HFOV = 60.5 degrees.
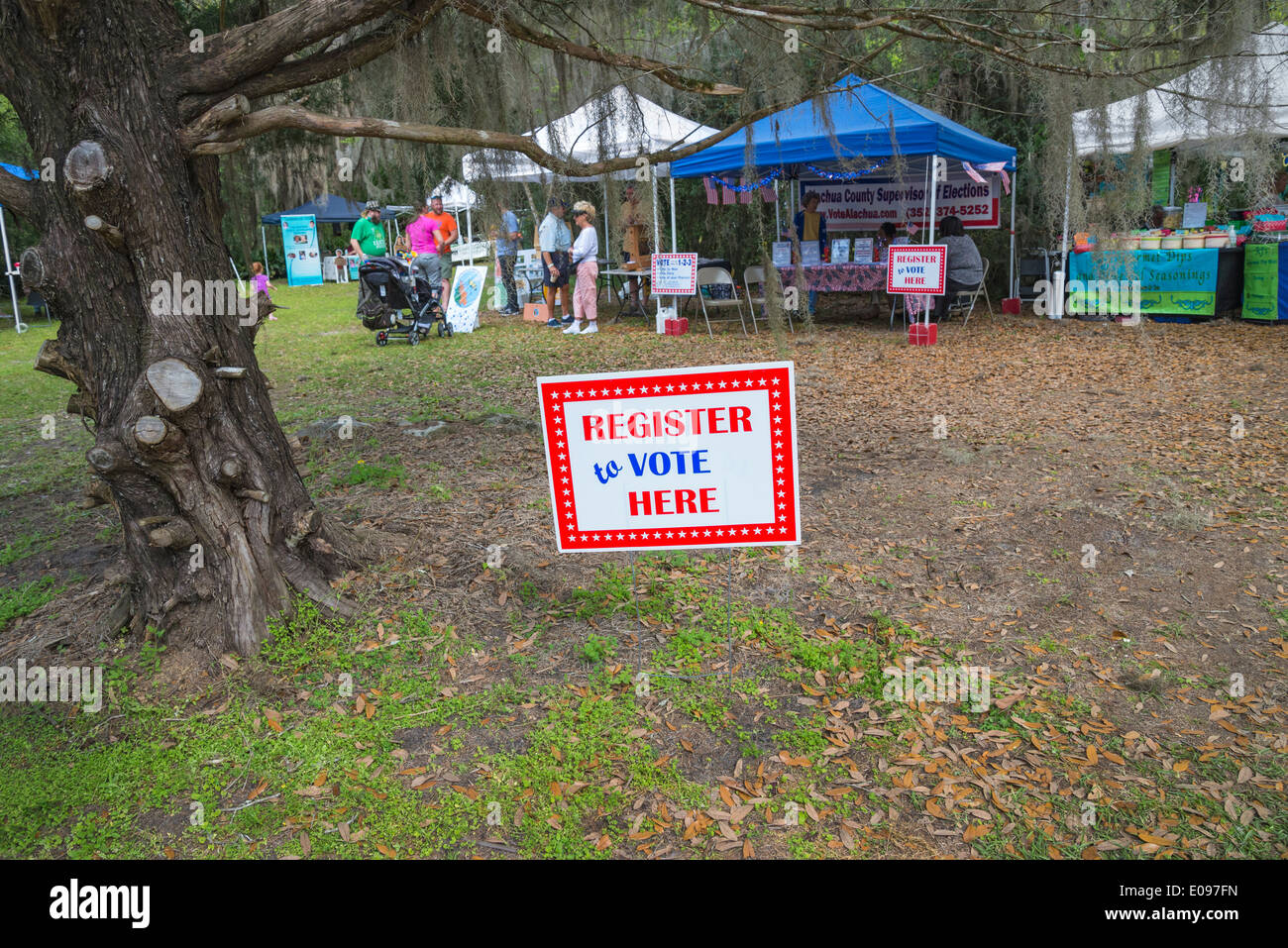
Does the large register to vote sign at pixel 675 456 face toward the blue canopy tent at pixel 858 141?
no

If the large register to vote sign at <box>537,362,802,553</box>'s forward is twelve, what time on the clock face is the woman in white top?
The woman in white top is roughly at 6 o'clock from the large register to vote sign.

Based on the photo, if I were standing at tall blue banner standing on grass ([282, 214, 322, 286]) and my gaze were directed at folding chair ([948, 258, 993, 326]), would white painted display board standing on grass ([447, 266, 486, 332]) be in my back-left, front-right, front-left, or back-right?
front-right

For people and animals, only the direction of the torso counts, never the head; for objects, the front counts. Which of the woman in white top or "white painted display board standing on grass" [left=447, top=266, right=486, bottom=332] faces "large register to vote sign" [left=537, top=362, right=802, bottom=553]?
the white painted display board standing on grass

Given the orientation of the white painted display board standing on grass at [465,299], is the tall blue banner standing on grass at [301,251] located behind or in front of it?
behind

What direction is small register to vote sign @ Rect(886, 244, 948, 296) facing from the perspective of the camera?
toward the camera

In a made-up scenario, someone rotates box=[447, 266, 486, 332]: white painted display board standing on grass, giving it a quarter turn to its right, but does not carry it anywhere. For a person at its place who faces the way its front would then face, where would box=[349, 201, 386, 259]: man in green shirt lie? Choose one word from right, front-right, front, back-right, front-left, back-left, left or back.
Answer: front

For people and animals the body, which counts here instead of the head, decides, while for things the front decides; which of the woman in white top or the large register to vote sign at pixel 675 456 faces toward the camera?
the large register to vote sign

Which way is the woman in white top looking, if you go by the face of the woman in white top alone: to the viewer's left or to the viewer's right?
to the viewer's left

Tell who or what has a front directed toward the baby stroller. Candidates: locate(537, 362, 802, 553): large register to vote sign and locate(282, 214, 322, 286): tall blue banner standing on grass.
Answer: the tall blue banner standing on grass

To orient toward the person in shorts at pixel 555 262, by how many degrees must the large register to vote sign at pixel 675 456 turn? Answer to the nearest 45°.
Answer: approximately 180°

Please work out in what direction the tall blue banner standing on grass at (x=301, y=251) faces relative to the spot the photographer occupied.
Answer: facing the viewer

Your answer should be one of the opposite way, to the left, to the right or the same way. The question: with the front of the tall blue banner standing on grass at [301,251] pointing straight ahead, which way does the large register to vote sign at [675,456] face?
the same way
